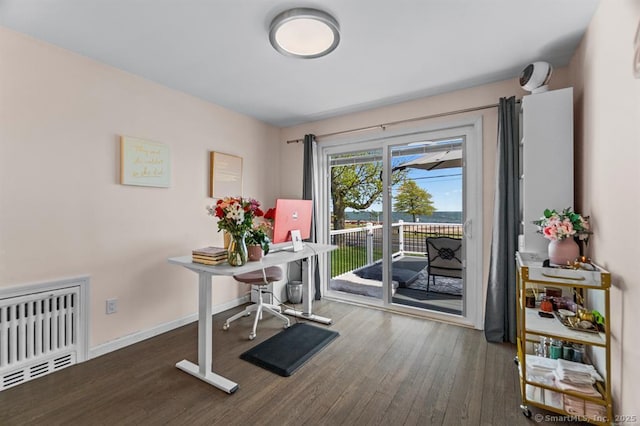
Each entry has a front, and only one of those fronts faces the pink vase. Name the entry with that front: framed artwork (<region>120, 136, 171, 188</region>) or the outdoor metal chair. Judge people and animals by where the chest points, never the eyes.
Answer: the framed artwork

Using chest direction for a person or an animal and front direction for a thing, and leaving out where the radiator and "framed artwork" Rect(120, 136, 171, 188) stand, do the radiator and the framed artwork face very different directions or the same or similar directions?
same or similar directions

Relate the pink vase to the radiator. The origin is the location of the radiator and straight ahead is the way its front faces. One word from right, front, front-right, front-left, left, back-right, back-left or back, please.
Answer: front

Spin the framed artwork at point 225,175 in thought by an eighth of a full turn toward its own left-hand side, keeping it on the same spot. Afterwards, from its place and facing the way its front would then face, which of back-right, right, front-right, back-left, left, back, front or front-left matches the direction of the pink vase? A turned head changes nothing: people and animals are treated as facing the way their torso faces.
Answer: front-right

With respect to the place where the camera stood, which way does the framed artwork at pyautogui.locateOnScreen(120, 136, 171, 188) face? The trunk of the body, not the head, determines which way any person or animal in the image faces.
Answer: facing the viewer and to the right of the viewer

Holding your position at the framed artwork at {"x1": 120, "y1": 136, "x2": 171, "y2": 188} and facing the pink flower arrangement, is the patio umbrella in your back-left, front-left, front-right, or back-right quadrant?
front-left

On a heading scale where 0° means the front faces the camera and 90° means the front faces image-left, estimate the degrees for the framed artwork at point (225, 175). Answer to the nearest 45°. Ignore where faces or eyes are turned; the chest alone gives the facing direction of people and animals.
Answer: approximately 315°
